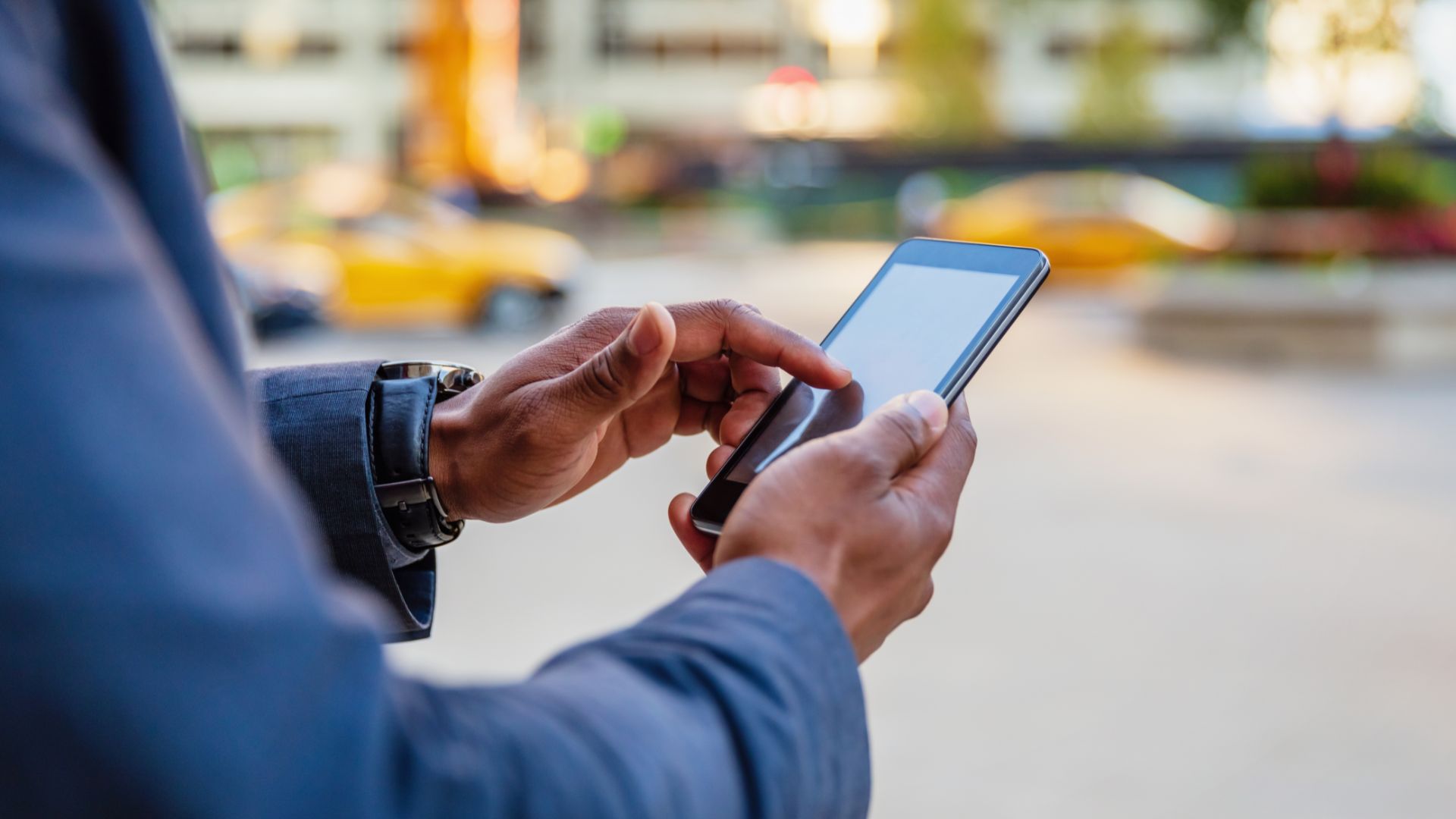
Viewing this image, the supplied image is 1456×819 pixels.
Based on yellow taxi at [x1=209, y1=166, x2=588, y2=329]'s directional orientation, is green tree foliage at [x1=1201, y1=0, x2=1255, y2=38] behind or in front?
in front

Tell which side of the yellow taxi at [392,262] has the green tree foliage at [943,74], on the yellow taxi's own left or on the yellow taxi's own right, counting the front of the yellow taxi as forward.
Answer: on the yellow taxi's own left

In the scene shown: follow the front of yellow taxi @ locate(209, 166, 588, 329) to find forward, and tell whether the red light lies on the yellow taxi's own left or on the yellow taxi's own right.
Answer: on the yellow taxi's own left

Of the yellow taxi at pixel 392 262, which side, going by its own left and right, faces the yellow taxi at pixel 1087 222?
front

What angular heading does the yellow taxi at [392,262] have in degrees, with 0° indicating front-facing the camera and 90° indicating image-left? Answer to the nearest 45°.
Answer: approximately 270°

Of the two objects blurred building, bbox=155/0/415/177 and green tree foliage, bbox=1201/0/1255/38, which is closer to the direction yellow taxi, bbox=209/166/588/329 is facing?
the green tree foliage

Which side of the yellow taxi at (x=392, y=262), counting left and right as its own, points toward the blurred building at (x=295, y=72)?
left
